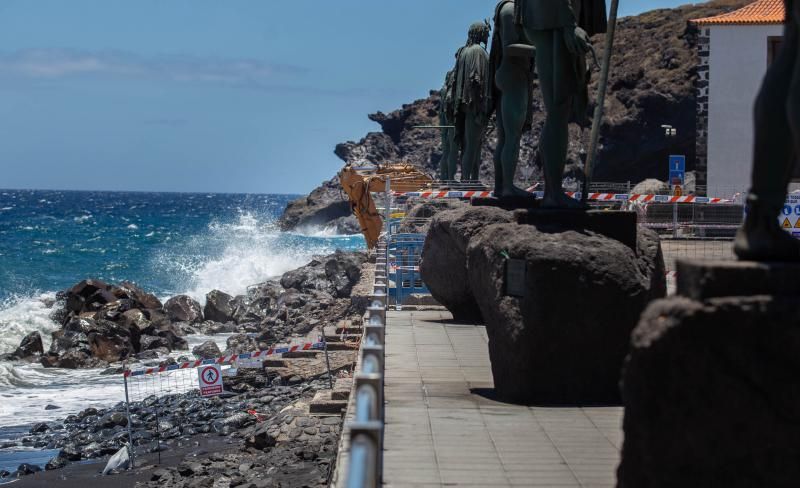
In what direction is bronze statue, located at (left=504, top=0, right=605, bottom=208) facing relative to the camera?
to the viewer's right

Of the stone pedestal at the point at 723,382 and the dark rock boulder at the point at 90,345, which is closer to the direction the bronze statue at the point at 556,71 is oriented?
the stone pedestal

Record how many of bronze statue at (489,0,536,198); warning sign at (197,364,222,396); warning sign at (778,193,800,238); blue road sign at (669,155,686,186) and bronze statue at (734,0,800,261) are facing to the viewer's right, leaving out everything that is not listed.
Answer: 2

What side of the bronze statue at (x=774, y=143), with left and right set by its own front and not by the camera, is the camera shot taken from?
right

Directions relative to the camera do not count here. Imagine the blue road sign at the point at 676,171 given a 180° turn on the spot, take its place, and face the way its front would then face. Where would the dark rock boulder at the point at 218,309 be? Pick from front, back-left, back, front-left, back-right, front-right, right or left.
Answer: back-left

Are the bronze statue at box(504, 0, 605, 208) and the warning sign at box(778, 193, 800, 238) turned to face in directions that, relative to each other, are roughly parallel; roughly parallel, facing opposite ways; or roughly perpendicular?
roughly perpendicular

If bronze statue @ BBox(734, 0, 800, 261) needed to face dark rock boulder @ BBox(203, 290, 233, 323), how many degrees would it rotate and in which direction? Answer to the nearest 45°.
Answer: approximately 135° to its left

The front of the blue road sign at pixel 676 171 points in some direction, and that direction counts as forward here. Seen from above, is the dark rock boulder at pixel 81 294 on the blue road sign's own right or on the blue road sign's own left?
on the blue road sign's own right

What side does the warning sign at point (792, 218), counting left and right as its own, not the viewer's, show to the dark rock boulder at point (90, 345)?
right

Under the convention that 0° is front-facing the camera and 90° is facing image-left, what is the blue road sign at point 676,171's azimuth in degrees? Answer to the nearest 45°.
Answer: approximately 0°
